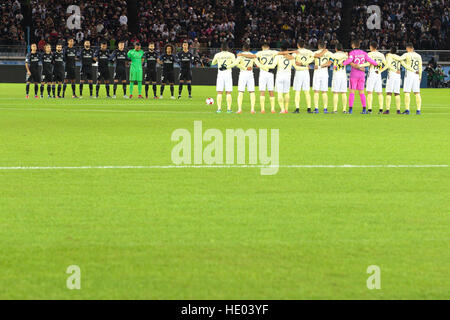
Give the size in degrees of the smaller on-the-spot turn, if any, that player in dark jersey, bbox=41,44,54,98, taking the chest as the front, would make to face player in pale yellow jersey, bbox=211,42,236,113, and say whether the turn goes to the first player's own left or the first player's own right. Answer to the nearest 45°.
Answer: approximately 45° to the first player's own left

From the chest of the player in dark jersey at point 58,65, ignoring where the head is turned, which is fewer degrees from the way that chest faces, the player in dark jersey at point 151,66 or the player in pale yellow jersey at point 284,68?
the player in pale yellow jersey

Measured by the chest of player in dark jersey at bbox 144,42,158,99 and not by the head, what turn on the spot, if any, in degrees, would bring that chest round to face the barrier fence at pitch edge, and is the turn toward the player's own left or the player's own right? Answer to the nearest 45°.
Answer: approximately 180°

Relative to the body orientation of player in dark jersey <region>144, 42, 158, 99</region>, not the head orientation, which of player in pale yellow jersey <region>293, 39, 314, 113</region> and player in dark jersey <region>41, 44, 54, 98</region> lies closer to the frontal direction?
the player in pale yellow jersey

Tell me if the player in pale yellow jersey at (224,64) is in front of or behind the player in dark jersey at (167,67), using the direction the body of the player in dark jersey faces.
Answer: in front

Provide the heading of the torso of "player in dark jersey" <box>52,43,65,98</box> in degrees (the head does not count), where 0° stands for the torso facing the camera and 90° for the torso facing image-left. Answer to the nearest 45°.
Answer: approximately 0°
